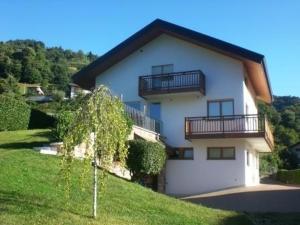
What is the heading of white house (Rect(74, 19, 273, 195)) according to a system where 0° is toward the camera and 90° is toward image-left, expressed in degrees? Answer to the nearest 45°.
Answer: approximately 0°

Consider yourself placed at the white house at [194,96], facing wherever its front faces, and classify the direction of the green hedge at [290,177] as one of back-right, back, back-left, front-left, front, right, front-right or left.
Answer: back-left

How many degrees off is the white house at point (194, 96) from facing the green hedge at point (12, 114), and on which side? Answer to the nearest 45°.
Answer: approximately 90° to its right

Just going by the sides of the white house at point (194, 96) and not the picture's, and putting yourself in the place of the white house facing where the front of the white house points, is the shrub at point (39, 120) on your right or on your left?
on your right

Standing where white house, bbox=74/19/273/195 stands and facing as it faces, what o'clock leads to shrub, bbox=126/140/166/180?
The shrub is roughly at 1 o'clock from the white house.
